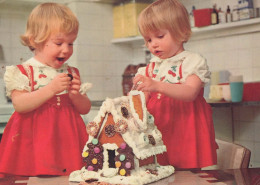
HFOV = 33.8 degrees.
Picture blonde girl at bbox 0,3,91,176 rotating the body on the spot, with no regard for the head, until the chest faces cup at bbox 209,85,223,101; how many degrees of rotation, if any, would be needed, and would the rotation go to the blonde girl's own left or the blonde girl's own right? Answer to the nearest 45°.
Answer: approximately 90° to the blonde girl's own left

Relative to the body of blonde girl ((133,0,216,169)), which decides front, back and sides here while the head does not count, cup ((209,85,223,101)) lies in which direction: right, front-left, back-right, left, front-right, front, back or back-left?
back-right

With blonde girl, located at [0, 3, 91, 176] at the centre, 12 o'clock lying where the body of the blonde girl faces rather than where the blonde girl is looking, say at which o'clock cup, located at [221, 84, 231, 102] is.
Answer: The cup is roughly at 9 o'clock from the blonde girl.

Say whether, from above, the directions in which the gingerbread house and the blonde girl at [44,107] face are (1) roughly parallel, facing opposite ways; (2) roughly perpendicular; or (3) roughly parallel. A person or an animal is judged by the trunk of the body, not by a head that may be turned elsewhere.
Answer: roughly perpendicular

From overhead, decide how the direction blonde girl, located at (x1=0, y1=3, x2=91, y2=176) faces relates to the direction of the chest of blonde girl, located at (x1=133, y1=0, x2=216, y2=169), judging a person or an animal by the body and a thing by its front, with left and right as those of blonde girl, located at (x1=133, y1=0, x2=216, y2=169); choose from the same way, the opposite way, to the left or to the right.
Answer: to the left

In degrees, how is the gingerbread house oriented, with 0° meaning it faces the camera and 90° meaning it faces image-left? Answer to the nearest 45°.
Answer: approximately 45°

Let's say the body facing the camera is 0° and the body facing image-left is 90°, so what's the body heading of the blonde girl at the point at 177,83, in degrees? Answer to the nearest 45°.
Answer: approximately 45°

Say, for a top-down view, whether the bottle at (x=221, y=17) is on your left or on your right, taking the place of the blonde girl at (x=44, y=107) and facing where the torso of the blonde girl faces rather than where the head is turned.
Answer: on your left
